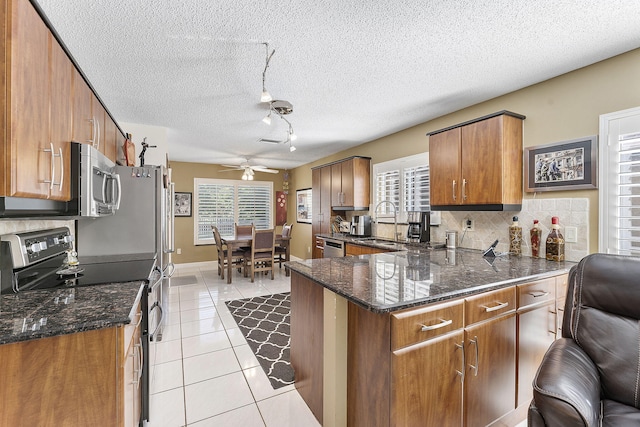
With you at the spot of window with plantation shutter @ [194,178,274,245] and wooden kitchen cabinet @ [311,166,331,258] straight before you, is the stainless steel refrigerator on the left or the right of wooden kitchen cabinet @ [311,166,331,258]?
right

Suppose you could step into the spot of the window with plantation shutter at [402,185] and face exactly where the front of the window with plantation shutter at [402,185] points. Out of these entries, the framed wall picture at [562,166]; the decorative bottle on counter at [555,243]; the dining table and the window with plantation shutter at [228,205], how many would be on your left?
2

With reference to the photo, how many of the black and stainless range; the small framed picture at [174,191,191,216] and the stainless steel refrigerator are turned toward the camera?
1

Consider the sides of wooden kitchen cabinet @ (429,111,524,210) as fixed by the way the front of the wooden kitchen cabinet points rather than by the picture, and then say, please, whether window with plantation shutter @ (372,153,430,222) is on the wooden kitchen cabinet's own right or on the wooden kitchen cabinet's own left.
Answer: on the wooden kitchen cabinet's own right

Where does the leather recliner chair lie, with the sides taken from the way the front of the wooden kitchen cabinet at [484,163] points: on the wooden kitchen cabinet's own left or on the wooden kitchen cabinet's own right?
on the wooden kitchen cabinet's own left

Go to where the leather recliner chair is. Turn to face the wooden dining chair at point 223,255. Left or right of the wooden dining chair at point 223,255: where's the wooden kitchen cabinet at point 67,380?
left

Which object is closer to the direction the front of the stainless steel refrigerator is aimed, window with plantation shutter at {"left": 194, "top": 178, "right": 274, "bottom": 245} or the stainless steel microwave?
the window with plantation shutter

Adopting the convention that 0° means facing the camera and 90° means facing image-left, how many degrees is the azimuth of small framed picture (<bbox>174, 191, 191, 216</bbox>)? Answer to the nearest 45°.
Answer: approximately 0°

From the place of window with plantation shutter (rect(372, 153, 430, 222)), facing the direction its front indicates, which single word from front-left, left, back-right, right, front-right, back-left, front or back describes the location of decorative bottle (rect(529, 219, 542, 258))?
left

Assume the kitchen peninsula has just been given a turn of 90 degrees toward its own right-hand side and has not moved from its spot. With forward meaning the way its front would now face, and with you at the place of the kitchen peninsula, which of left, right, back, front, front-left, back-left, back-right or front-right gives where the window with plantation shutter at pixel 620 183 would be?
back

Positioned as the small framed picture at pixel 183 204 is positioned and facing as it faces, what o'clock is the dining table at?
The dining table is roughly at 11 o'clock from the small framed picture.

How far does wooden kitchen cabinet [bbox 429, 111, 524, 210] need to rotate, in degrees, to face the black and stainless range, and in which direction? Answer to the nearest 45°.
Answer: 0° — it already faces it

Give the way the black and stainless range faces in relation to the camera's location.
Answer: facing to the right of the viewer

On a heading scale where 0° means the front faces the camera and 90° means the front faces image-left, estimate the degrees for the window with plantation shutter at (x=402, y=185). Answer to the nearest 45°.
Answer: approximately 45°

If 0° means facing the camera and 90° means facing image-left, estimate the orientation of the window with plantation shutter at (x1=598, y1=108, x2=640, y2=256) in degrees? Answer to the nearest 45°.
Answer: approximately 45°

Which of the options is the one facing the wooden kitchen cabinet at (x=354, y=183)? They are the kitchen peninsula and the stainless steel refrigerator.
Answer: the stainless steel refrigerator

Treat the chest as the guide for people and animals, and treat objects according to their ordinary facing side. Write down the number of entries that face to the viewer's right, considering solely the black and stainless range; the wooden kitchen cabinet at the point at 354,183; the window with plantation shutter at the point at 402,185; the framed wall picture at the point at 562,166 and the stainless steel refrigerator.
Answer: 2

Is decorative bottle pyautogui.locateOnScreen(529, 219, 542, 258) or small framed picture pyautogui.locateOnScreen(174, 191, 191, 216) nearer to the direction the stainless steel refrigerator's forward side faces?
the decorative bottle
